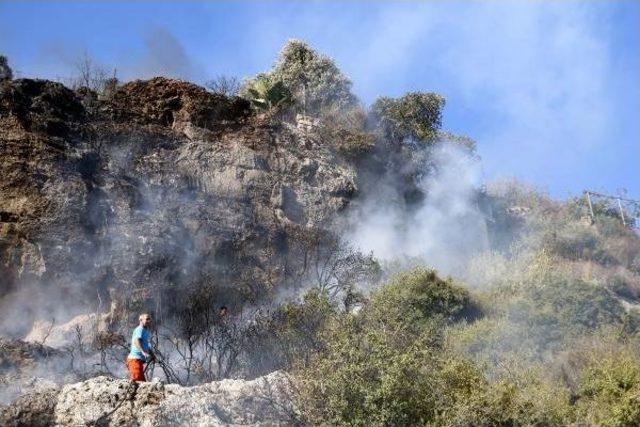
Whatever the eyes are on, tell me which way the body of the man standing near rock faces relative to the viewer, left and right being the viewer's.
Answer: facing to the right of the viewer

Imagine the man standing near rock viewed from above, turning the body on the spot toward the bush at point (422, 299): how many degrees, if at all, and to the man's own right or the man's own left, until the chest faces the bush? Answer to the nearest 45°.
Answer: approximately 45° to the man's own left

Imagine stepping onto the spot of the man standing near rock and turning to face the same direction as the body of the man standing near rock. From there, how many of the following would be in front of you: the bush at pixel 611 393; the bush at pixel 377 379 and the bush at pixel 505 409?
3

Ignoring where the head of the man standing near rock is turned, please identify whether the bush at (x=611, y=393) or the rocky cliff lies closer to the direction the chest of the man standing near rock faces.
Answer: the bush

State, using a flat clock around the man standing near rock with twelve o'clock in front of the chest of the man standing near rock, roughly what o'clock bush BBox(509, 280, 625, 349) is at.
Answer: The bush is roughly at 11 o'clock from the man standing near rock.

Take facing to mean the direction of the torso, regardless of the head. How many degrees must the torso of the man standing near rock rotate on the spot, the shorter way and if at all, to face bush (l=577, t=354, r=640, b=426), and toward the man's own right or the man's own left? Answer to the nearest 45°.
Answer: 0° — they already face it

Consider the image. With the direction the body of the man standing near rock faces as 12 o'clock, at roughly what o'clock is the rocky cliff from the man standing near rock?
The rocky cliff is roughly at 9 o'clock from the man standing near rock.

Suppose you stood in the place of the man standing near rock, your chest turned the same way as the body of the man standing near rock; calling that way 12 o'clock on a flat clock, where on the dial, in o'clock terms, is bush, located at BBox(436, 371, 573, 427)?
The bush is roughly at 12 o'clock from the man standing near rock.

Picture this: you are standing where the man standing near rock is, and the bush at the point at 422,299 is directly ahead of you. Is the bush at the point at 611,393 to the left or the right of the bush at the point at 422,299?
right

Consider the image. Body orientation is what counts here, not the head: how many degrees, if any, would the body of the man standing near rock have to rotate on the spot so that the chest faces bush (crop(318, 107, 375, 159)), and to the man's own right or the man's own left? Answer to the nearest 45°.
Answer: approximately 45° to the man's own left
